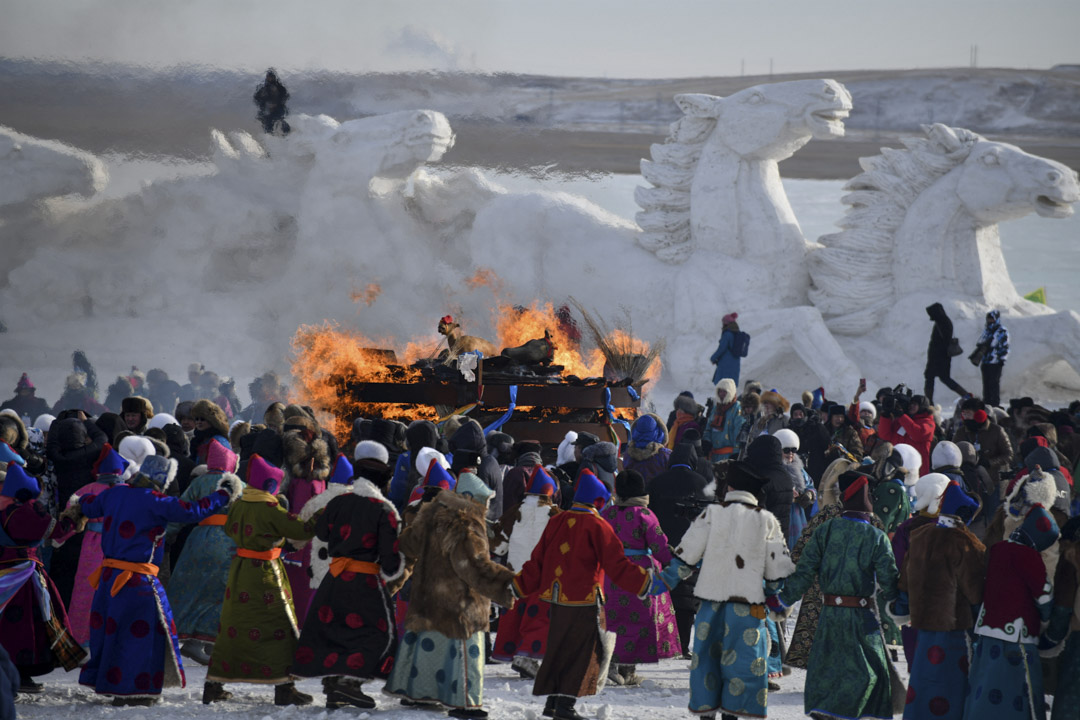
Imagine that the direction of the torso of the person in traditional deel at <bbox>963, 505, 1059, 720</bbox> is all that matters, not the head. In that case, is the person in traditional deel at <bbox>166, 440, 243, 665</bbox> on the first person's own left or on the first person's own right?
on the first person's own left

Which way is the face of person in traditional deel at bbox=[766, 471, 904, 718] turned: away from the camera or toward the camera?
away from the camera

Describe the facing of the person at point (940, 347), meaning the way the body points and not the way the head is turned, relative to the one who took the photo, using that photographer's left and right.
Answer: facing to the left of the viewer

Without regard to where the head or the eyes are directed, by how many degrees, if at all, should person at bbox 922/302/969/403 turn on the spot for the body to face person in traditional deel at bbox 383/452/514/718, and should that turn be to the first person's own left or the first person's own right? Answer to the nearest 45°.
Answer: approximately 90° to the first person's own left

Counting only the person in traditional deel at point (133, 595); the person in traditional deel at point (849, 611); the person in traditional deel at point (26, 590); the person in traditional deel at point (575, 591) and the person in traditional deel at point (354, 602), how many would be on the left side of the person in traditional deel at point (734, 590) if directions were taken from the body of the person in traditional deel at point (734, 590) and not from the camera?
4

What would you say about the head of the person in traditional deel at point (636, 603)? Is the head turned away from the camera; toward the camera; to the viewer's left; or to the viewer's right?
away from the camera

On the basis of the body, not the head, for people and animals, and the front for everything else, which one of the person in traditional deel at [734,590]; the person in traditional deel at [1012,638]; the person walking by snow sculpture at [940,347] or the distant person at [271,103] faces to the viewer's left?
the person walking by snow sculpture at [940,347]

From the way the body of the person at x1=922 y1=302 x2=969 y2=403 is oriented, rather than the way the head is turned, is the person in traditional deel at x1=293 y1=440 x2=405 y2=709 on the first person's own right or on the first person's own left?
on the first person's own left

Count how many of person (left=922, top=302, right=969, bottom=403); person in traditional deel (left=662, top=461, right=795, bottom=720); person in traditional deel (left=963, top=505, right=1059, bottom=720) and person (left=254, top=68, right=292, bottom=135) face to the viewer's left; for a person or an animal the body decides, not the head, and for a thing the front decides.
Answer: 1

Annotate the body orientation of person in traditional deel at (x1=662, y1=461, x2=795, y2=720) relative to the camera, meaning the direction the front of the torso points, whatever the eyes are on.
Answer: away from the camera

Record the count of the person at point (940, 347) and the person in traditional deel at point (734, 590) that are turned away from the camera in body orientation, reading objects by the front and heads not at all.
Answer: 1
